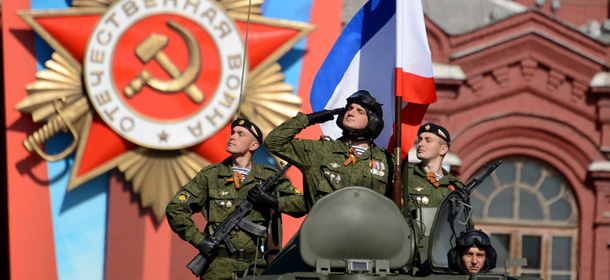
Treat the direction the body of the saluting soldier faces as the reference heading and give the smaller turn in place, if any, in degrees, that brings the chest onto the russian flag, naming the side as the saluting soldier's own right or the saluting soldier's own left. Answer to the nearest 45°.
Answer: approximately 180°

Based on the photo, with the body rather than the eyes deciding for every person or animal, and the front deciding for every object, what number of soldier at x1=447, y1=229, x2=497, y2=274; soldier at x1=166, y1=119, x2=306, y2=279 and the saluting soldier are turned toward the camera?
3

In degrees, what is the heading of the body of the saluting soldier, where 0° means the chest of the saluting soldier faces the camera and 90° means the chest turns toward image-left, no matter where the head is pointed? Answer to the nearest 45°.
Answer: approximately 0°

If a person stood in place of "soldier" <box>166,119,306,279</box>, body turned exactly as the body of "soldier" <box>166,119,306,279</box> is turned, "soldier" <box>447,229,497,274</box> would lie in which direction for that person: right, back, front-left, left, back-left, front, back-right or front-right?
front-left

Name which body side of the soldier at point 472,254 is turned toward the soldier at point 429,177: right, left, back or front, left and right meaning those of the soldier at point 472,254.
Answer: back

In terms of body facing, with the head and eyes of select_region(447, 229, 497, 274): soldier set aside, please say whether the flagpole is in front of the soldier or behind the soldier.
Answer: behind

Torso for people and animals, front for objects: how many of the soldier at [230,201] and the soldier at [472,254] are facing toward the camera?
2

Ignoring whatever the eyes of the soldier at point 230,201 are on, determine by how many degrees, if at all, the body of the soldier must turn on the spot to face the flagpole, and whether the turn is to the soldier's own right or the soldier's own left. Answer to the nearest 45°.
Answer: approximately 45° to the soldier's own left

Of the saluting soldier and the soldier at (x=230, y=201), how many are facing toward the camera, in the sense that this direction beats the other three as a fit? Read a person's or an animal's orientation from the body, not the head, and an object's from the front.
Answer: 2

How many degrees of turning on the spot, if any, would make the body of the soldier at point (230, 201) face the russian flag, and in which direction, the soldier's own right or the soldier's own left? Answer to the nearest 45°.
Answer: approximately 90° to the soldier's own left
